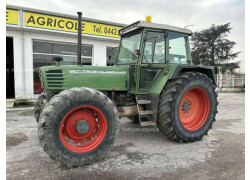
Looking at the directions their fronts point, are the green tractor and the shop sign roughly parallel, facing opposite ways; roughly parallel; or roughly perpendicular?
roughly perpendicular

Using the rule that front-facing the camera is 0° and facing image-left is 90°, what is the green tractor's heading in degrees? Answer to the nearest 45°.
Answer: approximately 45°

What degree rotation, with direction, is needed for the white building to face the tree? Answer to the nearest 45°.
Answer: approximately 90° to its left

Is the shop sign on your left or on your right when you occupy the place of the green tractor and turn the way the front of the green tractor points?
on your right

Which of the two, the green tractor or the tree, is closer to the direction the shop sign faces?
the green tractor

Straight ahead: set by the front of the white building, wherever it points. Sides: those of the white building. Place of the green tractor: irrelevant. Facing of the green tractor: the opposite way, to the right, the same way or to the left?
to the right

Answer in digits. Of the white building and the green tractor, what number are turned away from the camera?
0

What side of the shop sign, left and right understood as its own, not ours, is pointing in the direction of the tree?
left

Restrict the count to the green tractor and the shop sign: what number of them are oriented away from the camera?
0

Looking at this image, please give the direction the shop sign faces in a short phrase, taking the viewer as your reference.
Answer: facing the viewer and to the right of the viewer

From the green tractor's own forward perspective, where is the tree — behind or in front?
behind
